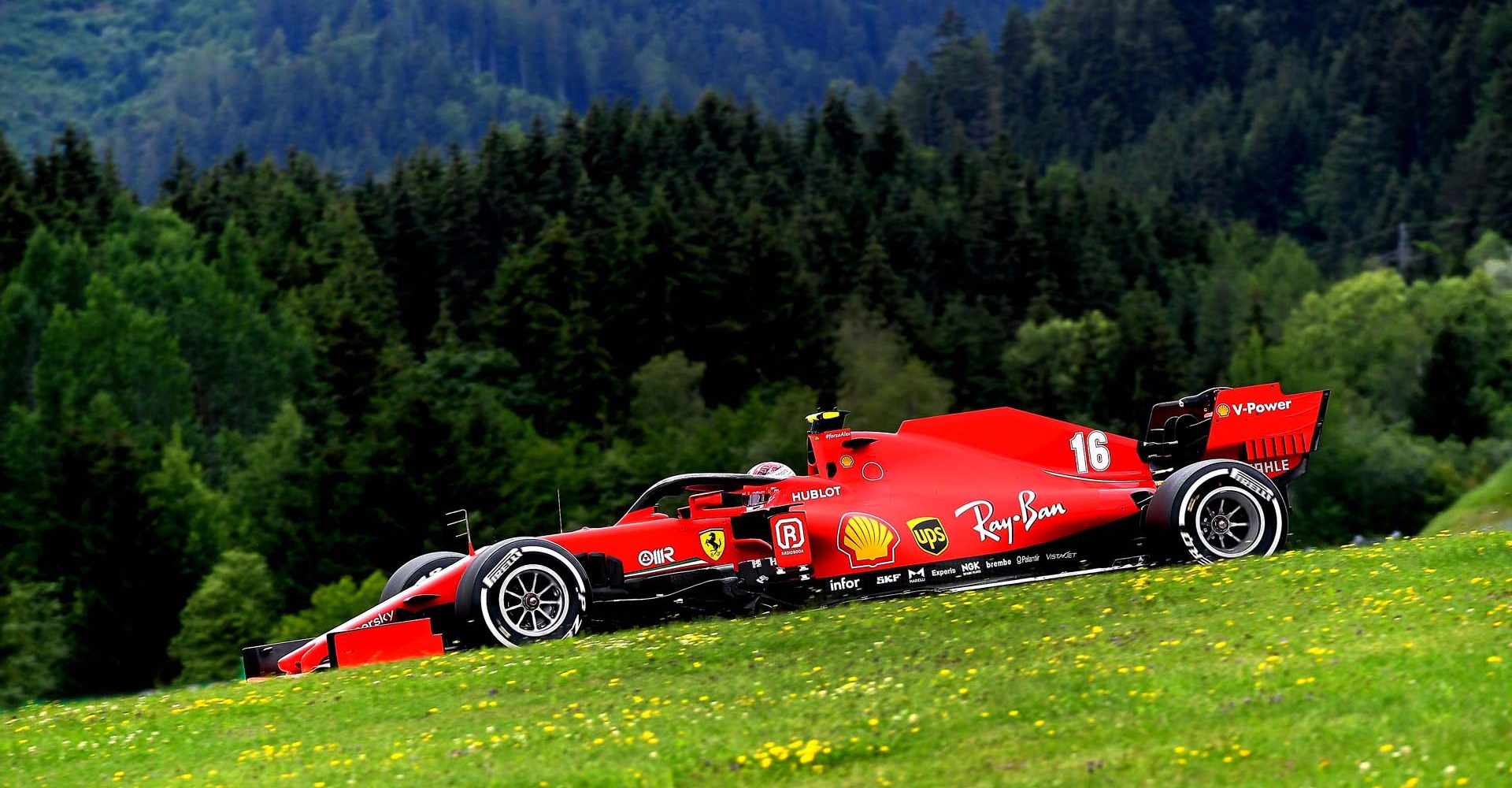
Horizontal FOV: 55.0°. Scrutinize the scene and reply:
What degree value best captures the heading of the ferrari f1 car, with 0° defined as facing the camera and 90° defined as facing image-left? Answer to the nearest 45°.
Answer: approximately 90°
